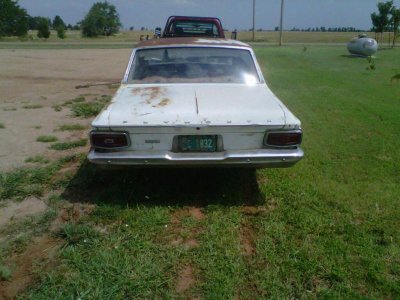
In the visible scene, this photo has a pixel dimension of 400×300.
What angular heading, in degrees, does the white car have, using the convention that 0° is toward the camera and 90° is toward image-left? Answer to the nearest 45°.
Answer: approximately 180°

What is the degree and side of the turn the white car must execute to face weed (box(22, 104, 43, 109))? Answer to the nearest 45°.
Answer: approximately 45° to its left

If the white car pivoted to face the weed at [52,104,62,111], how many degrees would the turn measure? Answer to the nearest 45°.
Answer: approximately 45° to its left

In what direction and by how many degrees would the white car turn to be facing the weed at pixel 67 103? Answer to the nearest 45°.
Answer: approximately 45° to its left

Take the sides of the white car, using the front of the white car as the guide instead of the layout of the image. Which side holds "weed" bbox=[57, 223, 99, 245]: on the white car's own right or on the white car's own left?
on the white car's own left

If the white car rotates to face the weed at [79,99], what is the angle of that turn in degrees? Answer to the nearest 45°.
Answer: approximately 45° to its left

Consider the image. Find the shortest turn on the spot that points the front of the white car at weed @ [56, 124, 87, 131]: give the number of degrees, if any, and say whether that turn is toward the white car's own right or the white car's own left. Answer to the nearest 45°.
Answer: approximately 45° to the white car's own left

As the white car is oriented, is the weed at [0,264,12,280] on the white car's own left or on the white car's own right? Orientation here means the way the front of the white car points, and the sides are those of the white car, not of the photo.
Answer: on the white car's own left

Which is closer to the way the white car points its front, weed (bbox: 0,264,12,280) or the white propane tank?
the white propane tank

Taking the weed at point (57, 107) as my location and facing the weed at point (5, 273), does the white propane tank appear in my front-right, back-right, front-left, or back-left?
back-left

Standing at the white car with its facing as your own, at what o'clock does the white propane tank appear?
The white propane tank is roughly at 1 o'clock from the white car.
